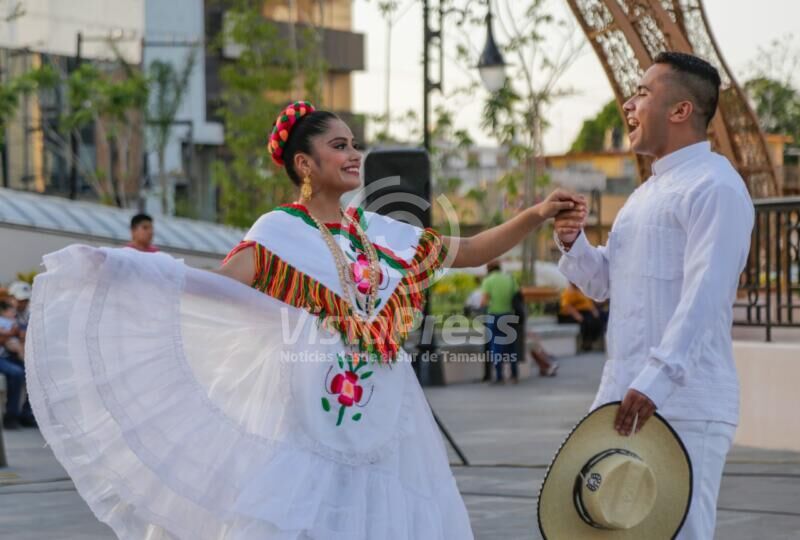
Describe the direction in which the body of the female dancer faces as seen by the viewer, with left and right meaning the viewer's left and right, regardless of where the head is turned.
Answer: facing the viewer and to the right of the viewer

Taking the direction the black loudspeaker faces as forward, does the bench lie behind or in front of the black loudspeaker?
behind

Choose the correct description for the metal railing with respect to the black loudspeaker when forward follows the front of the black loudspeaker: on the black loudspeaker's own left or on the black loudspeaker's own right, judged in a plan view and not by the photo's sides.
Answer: on the black loudspeaker's own left

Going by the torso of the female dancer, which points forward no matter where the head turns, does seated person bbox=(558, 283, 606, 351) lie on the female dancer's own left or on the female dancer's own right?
on the female dancer's own left

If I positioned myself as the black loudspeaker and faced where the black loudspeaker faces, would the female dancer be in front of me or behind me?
in front

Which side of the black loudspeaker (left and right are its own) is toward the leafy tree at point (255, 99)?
back

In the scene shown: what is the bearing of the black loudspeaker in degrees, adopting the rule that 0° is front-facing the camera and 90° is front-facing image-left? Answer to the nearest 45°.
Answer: approximately 0°

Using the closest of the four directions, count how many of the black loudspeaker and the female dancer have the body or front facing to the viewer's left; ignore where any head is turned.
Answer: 0

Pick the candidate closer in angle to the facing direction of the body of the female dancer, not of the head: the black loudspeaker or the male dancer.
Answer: the male dancer

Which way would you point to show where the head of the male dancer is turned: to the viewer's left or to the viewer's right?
to the viewer's left

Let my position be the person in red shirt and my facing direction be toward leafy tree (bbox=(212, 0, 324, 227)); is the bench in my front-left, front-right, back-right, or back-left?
front-right
